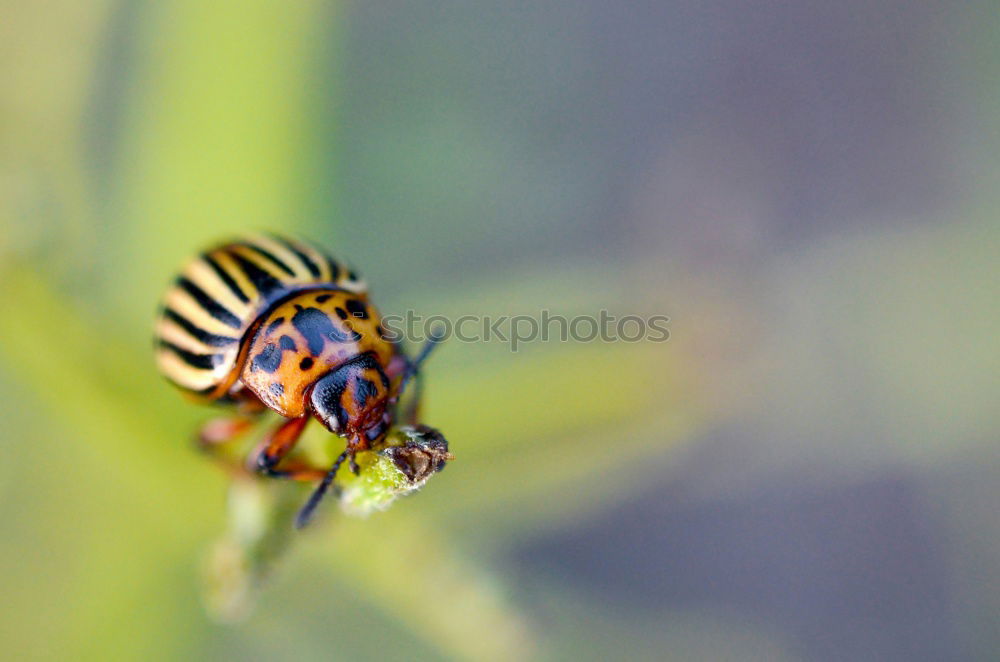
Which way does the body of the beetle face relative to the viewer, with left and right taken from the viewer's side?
facing the viewer and to the right of the viewer
